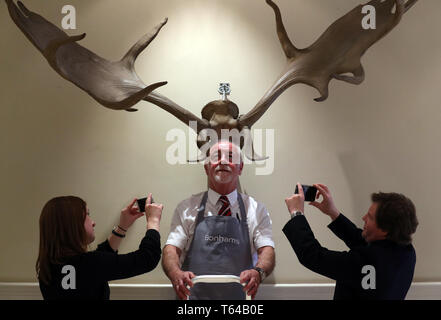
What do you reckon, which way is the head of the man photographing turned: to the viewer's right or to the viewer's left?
to the viewer's left

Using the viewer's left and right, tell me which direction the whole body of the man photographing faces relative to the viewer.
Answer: facing away from the viewer and to the left of the viewer
